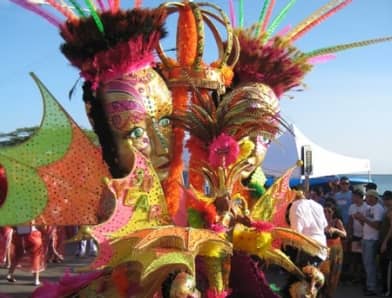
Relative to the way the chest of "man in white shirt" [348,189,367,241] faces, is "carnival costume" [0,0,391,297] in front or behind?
in front

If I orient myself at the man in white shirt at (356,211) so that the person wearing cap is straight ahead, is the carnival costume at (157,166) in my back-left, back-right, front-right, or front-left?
back-left

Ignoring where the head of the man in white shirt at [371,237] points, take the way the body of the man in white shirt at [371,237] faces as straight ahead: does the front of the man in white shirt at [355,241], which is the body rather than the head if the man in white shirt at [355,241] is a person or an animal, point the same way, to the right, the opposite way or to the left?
the same way

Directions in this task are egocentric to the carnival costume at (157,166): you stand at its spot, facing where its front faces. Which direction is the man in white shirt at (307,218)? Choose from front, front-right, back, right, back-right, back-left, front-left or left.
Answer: left

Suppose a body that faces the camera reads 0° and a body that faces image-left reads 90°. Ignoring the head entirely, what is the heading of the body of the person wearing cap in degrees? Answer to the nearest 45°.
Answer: approximately 0°

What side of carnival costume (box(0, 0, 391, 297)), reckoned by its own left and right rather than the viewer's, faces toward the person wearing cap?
left

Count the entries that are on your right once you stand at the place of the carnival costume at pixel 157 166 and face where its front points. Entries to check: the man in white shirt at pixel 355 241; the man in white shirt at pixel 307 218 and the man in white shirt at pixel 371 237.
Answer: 0

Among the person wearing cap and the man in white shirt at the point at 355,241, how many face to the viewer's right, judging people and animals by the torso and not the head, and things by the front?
0

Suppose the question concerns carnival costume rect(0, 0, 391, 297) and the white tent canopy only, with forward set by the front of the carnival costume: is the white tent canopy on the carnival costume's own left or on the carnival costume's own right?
on the carnival costume's own left

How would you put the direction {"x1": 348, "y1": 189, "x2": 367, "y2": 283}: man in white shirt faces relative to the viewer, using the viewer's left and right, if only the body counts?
facing the viewer and to the left of the viewer

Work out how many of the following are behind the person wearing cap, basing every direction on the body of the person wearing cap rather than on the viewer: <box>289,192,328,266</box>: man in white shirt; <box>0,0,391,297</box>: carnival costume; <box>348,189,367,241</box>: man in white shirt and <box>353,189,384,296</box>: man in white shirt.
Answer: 0
